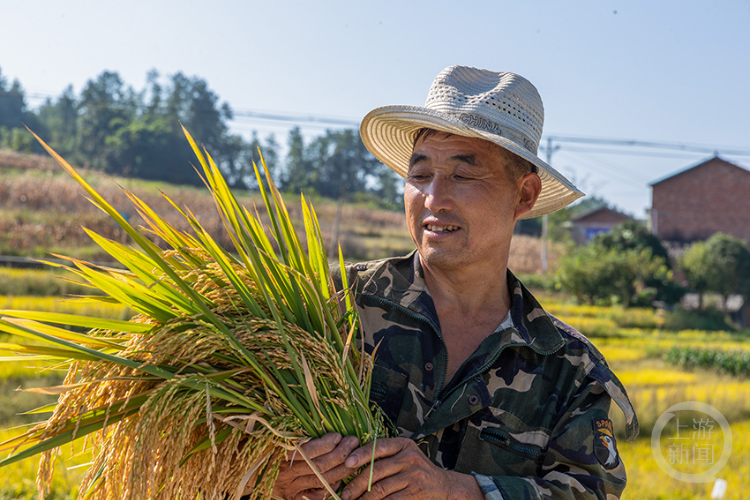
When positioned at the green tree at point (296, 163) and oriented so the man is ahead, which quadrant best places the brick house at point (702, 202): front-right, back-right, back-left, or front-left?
front-left

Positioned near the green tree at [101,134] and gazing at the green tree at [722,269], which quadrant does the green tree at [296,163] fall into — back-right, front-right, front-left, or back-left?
front-left

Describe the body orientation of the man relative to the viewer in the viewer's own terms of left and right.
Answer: facing the viewer and to the left of the viewer

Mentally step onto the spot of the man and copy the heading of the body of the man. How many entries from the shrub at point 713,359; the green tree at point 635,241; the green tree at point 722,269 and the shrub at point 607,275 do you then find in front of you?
0

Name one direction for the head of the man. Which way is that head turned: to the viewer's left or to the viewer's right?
to the viewer's left

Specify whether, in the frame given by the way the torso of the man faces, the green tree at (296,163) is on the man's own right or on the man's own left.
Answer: on the man's own right

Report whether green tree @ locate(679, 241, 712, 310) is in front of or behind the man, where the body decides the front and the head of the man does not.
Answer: behind

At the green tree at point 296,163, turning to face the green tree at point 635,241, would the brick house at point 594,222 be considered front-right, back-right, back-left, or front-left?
front-left

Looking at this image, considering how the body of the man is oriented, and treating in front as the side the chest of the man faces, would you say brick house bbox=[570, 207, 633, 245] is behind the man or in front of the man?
behind

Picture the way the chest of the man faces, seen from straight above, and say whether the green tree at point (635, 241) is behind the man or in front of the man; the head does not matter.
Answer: behind

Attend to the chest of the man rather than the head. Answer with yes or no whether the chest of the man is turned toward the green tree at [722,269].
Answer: no

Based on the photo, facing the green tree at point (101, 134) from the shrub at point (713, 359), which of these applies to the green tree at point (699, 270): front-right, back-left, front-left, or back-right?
front-right

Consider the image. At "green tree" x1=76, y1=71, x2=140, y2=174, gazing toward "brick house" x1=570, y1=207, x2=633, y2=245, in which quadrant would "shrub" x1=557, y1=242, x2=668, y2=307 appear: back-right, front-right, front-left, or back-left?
front-right
